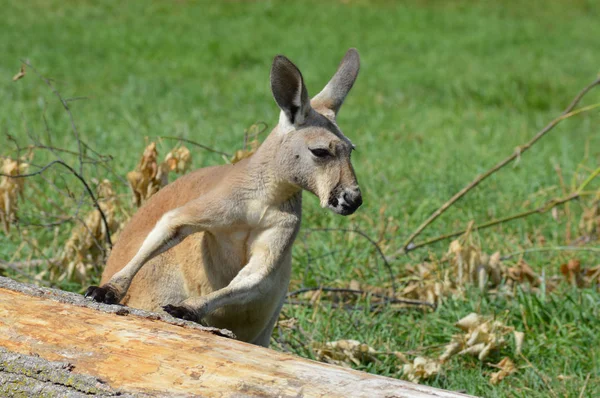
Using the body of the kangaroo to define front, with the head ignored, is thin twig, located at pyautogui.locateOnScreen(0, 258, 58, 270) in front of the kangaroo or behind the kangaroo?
behind

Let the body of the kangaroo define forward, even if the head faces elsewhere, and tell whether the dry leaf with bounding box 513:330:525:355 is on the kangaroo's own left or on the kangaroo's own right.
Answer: on the kangaroo's own left

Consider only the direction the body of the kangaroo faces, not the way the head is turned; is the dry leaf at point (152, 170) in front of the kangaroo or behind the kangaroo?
behind

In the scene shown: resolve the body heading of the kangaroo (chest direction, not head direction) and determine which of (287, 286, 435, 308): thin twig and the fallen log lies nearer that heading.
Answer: the fallen log

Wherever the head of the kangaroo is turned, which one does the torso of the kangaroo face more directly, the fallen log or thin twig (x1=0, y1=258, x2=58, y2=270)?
the fallen log

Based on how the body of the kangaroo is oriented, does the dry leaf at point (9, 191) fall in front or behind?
behind

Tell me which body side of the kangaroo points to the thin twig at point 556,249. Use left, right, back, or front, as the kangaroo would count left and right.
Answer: left

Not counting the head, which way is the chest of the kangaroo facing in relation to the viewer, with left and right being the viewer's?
facing the viewer and to the right of the viewer

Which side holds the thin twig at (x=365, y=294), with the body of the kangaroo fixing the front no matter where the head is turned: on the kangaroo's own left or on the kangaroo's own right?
on the kangaroo's own left

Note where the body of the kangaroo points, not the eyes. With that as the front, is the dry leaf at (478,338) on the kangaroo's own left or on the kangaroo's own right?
on the kangaroo's own left

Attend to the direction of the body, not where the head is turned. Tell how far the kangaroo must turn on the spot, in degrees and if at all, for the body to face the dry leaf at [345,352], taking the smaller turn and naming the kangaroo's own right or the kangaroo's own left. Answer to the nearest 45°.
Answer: approximately 90° to the kangaroo's own left
